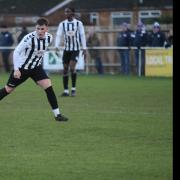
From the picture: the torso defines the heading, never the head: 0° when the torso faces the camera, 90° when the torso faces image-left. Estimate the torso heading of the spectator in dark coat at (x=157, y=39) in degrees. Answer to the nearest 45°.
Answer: approximately 0°

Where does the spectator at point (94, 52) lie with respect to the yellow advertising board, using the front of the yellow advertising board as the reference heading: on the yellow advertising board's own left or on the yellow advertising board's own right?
on the yellow advertising board's own right

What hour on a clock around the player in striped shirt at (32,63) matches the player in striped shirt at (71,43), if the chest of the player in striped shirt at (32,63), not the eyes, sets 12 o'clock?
the player in striped shirt at (71,43) is roughly at 8 o'clock from the player in striped shirt at (32,63).

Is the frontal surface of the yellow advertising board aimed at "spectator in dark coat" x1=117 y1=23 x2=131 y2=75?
no

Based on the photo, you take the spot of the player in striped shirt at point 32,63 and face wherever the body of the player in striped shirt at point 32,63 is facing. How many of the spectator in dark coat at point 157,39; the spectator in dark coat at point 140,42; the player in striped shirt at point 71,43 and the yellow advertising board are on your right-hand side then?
0

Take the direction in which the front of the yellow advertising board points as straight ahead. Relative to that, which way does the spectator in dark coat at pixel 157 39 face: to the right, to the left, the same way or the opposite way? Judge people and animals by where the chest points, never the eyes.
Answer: the same way

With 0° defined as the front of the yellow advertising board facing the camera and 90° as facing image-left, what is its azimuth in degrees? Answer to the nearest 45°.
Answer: approximately 0°

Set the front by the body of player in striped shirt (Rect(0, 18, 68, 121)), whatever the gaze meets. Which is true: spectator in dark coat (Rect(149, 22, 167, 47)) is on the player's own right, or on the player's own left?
on the player's own left

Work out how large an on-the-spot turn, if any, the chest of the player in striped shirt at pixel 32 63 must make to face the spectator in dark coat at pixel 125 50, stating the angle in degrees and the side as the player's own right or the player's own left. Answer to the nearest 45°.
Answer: approximately 135° to the player's own left

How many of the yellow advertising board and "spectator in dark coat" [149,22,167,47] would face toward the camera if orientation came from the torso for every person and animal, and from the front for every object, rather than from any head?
2

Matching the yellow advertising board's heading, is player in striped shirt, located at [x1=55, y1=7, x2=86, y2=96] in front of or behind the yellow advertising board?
in front

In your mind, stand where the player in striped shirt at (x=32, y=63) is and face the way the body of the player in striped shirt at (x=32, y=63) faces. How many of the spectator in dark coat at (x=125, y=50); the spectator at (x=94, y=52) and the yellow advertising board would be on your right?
0

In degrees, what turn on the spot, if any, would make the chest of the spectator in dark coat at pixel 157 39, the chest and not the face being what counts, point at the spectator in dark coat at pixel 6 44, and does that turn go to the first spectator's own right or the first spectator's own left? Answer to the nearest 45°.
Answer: approximately 90° to the first spectator's own right

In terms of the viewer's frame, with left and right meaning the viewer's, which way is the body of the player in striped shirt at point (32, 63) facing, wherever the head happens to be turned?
facing the viewer and to the right of the viewer
